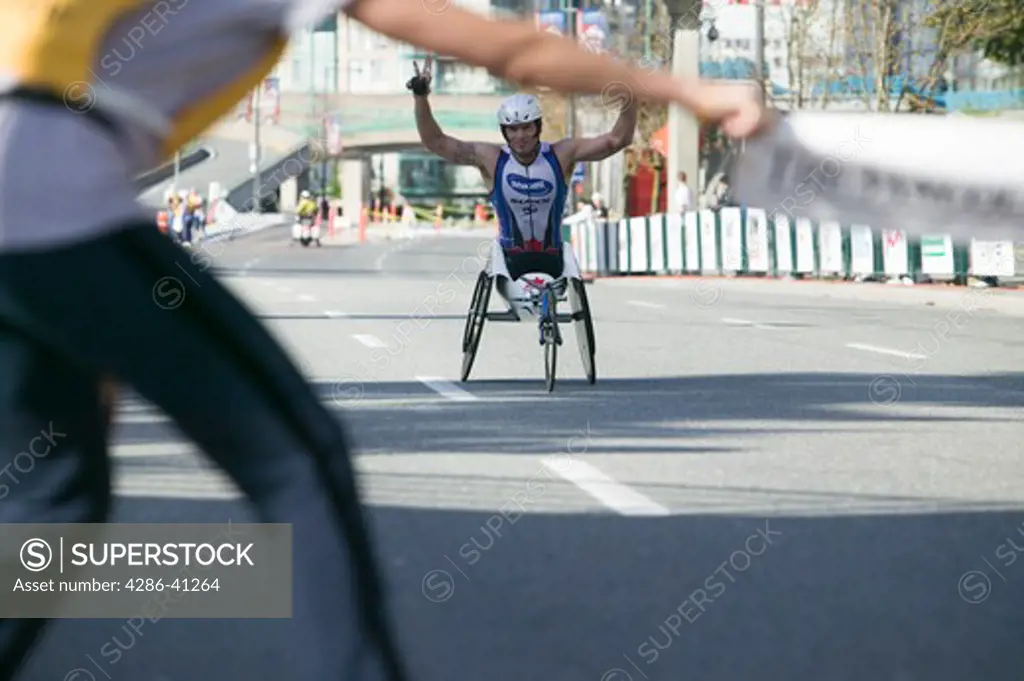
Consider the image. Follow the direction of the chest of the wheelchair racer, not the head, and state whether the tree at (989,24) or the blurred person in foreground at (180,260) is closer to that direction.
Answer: the blurred person in foreground

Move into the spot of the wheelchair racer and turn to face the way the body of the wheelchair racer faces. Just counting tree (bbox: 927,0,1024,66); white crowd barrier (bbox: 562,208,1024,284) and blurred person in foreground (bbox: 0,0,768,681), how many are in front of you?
1

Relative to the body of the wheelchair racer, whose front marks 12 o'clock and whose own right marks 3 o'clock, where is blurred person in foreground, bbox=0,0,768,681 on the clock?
The blurred person in foreground is roughly at 12 o'clock from the wheelchair racer.

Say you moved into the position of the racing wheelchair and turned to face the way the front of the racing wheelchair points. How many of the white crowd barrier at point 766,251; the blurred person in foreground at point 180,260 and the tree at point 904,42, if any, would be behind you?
2

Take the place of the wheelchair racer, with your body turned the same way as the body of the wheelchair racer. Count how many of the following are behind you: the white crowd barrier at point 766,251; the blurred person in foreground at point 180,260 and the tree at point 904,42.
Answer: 2

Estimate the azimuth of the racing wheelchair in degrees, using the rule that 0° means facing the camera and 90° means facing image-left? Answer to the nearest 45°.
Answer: approximately 0°

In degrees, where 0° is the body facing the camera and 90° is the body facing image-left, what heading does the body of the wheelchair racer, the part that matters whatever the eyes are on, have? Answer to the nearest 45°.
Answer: approximately 0°

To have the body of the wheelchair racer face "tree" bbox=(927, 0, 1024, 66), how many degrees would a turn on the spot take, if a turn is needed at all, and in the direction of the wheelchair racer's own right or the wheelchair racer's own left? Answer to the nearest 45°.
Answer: approximately 180°

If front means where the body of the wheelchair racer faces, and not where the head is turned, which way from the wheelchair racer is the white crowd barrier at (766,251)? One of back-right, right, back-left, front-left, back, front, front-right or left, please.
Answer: back

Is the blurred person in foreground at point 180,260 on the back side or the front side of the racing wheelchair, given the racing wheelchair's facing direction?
on the front side
